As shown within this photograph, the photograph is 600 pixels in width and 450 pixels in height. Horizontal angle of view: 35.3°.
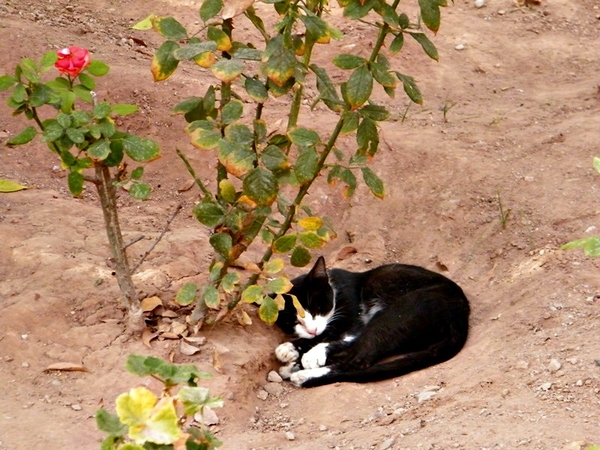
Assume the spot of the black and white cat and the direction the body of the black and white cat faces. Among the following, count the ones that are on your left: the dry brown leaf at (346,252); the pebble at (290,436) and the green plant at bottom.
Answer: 2

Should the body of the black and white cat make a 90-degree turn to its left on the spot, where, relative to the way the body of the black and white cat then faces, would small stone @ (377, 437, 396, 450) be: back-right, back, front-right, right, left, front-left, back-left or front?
front

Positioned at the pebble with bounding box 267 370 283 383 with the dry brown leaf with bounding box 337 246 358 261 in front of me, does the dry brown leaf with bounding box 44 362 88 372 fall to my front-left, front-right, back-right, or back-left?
back-left

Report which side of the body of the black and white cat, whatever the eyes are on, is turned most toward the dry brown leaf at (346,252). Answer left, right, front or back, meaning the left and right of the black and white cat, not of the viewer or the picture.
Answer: right

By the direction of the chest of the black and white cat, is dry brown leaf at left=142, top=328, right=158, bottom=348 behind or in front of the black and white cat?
in front

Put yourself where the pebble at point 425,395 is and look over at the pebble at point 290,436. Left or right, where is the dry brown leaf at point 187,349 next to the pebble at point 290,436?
right

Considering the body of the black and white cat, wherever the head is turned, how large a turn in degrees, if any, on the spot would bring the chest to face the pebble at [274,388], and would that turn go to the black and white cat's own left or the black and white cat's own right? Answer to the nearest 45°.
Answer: approximately 45° to the black and white cat's own left

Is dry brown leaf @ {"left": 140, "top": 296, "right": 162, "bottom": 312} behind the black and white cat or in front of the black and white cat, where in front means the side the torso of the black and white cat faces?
in front

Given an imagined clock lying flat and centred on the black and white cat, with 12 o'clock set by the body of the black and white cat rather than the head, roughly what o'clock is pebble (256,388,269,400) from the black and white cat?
The pebble is roughly at 10 o'clock from the black and white cat.

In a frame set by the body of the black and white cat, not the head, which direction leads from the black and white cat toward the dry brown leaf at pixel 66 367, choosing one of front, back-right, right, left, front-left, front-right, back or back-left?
front-left

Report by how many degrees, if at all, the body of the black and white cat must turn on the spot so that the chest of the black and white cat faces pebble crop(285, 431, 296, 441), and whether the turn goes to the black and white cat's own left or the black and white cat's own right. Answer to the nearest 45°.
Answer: approximately 90° to the black and white cat's own left

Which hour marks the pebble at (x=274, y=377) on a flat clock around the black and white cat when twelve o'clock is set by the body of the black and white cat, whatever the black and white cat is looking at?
The pebble is roughly at 10 o'clock from the black and white cat.

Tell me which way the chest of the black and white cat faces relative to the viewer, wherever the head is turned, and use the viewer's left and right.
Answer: facing to the left of the viewer
